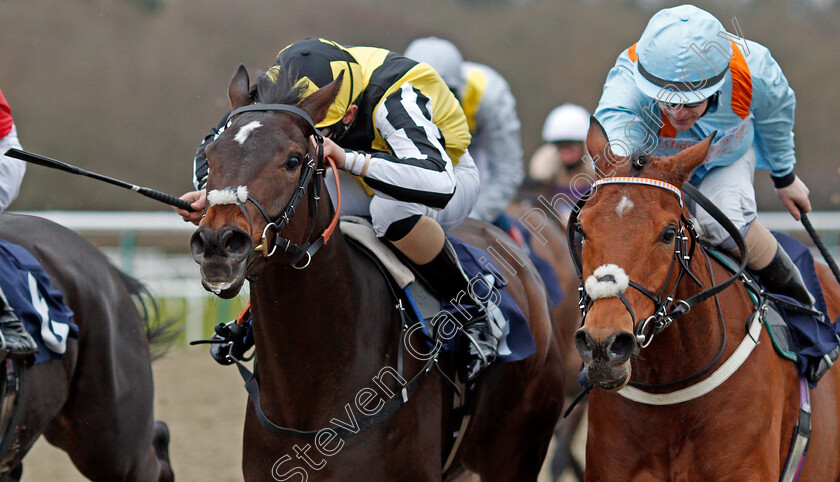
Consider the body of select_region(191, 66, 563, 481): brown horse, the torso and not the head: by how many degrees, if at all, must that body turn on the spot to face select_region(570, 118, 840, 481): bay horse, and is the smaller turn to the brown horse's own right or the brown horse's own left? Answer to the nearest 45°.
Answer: approximately 135° to the brown horse's own left

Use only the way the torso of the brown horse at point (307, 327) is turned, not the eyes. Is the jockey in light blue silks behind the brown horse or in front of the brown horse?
behind

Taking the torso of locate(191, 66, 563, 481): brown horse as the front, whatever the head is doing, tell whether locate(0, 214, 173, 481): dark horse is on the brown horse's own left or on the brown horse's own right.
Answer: on the brown horse's own right

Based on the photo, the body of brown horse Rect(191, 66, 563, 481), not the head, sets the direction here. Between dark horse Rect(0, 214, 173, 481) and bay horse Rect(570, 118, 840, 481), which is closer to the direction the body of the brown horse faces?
the dark horse

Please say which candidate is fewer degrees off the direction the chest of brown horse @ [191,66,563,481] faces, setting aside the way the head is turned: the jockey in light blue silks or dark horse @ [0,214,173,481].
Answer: the dark horse

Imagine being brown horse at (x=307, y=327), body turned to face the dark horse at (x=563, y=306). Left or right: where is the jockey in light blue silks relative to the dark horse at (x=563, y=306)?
right

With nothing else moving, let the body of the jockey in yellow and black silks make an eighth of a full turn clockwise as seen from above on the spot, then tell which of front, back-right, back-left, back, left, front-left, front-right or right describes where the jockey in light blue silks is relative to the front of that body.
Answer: back

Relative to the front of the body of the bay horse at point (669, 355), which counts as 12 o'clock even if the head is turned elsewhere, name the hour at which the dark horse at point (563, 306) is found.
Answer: The dark horse is roughly at 4 o'clock from the bay horse.

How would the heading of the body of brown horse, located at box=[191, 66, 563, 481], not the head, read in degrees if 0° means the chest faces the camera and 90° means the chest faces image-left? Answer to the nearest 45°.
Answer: approximately 45°

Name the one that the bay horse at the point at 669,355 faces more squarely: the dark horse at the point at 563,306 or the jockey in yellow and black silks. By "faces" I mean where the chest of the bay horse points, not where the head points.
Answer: the jockey in yellow and black silks

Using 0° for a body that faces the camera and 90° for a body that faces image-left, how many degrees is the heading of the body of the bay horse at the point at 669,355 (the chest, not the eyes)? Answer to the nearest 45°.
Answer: approximately 45°
